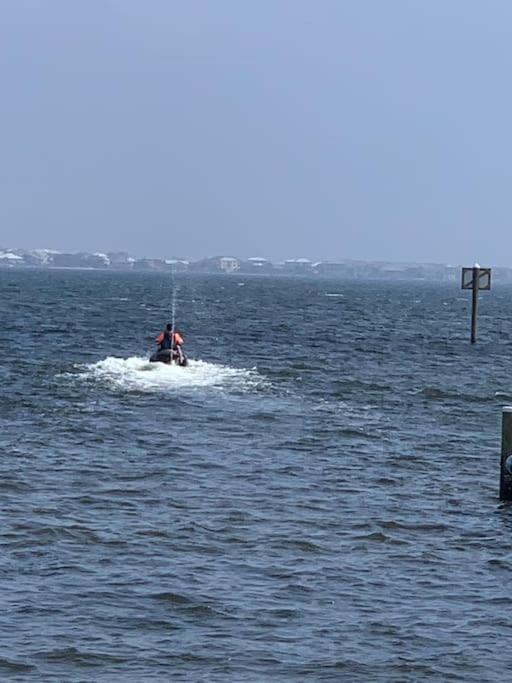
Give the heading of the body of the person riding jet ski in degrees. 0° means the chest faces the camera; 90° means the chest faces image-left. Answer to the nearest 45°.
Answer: approximately 180°

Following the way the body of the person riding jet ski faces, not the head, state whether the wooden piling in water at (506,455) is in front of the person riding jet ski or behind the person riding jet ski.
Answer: behind
